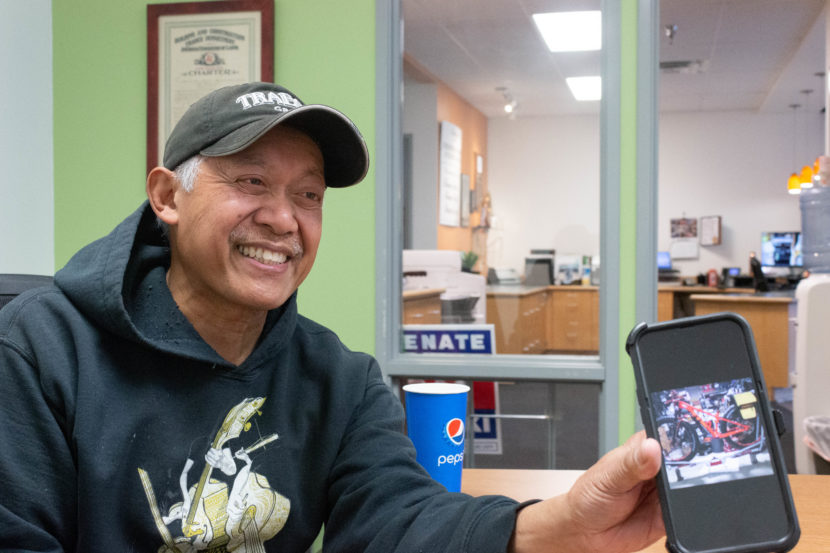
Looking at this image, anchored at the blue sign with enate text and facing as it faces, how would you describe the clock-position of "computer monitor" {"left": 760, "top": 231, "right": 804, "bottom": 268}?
The computer monitor is roughly at 7 o'clock from the blue sign with enate text.

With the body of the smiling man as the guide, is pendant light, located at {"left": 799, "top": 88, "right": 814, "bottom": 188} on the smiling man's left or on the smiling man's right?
on the smiling man's left

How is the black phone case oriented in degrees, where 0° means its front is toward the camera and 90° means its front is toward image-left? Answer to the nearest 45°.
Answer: approximately 0°

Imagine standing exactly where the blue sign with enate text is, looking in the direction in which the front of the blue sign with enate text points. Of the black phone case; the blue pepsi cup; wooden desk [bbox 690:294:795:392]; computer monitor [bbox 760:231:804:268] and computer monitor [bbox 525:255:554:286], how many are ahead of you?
2

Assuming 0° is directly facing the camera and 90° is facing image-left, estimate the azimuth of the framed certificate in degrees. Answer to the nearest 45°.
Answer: approximately 0°

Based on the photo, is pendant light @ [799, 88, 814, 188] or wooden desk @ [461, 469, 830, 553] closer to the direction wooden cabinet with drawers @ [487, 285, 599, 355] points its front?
the wooden desk

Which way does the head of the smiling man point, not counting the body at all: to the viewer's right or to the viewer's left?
to the viewer's right

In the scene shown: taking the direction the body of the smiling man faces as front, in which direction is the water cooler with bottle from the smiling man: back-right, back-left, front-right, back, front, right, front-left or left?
left
